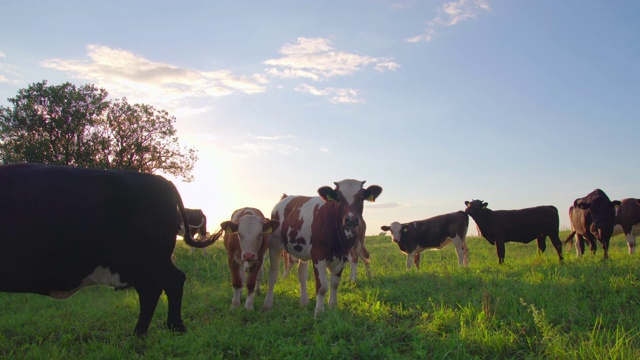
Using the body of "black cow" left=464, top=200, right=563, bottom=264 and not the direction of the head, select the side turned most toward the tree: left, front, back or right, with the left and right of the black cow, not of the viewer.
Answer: front

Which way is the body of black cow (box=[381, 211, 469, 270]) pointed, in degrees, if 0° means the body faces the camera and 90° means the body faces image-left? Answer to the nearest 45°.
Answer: approximately 90°

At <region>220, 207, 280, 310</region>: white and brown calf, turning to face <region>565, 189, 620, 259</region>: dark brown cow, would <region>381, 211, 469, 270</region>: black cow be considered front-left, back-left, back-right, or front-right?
front-left

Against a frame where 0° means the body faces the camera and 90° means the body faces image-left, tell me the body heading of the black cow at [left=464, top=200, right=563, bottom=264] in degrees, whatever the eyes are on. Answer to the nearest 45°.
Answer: approximately 90°

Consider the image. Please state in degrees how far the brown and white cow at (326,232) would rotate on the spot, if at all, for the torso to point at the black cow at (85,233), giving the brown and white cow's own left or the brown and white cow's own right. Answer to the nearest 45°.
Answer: approximately 90° to the brown and white cow's own right

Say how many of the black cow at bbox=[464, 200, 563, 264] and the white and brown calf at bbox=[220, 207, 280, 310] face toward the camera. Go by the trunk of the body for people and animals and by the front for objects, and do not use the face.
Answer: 1

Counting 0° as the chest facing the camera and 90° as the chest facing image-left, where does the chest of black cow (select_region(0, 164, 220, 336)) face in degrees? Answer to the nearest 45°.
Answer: approximately 90°

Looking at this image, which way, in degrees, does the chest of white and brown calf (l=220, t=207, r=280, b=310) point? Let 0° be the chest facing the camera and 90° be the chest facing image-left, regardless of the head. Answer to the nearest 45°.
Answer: approximately 0°

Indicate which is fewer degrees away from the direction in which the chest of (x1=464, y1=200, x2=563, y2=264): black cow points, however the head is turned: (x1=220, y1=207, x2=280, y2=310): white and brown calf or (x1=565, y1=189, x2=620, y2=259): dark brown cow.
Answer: the white and brown calf

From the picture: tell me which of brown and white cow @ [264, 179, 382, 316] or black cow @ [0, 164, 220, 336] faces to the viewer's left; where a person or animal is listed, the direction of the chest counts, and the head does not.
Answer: the black cow
